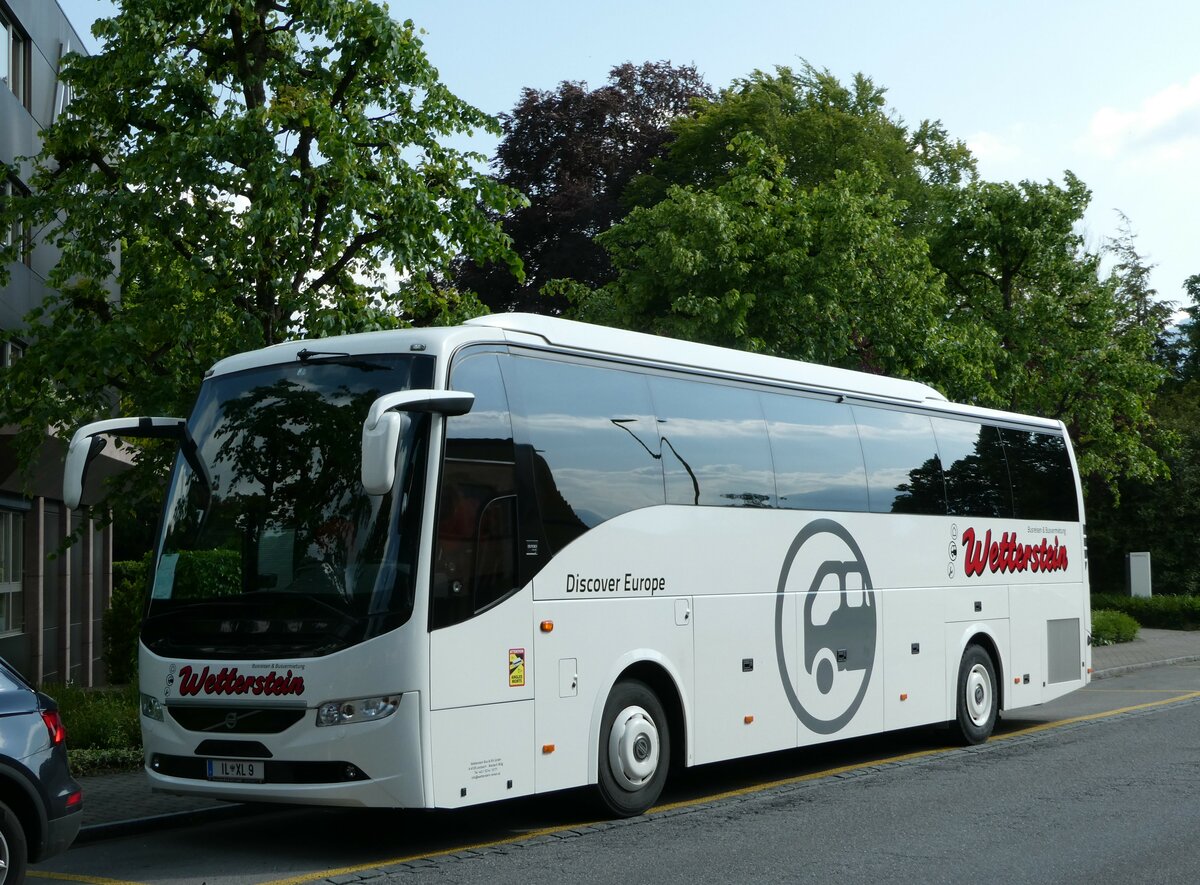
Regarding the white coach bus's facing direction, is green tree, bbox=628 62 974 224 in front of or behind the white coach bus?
behind

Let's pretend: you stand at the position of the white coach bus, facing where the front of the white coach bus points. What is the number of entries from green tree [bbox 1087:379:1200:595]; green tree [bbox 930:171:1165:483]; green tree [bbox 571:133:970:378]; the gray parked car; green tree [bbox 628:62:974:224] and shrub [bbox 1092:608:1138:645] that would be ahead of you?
1

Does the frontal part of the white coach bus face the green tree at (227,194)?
no

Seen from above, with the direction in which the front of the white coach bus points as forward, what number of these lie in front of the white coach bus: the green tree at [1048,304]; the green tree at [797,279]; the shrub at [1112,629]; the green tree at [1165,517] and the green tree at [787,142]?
0

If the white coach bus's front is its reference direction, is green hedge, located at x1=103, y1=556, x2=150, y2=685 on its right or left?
on its right

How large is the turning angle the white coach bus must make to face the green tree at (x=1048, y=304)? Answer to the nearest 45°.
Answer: approximately 180°

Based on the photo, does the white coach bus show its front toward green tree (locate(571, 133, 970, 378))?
no

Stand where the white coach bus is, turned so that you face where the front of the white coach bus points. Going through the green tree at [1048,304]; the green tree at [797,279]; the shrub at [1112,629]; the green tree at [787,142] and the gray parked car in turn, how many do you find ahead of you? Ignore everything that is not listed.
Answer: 1

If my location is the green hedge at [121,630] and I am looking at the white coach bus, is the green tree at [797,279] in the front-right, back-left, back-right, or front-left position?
front-left

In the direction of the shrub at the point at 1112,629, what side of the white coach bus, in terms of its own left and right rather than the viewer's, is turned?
back

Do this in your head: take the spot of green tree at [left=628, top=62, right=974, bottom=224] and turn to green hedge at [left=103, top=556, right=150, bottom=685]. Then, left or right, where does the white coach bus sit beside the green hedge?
left

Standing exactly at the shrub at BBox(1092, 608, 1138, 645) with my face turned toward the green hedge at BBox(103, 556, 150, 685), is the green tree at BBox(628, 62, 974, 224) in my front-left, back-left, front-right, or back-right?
front-right

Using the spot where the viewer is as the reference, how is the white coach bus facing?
facing the viewer and to the left of the viewer

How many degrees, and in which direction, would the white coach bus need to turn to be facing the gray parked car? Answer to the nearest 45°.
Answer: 0° — it already faces it
